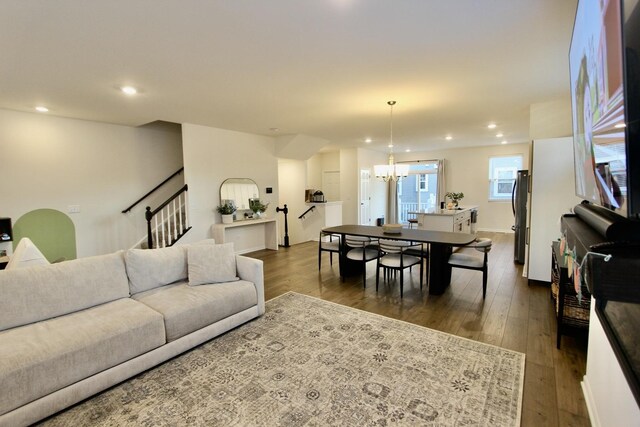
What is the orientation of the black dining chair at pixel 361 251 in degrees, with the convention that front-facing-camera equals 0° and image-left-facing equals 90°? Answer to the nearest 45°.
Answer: approximately 225°

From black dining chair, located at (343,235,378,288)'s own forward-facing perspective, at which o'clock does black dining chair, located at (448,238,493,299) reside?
black dining chair, located at (448,238,493,299) is roughly at 2 o'clock from black dining chair, located at (343,235,378,288).

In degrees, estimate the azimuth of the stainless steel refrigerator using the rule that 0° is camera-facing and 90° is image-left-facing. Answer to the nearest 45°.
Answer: approximately 90°

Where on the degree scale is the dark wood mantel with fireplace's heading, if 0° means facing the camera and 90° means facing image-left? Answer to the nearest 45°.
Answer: approximately 90°

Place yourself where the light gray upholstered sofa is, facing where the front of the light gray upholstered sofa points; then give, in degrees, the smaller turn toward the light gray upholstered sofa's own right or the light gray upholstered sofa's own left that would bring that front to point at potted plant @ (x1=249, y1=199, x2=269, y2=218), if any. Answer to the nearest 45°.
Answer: approximately 90° to the light gray upholstered sofa's own left

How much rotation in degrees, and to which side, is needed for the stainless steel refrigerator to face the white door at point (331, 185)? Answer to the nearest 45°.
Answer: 0° — it already faces it

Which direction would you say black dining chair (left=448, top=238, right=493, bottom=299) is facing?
to the viewer's left

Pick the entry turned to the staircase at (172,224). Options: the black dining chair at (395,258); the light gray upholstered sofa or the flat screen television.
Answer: the flat screen television

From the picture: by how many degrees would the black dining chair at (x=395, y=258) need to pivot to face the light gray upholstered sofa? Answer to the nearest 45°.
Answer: approximately 180°

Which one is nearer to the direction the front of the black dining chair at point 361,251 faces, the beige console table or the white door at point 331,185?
the white door

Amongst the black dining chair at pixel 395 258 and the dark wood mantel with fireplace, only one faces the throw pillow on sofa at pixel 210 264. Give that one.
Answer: the dark wood mantel with fireplace

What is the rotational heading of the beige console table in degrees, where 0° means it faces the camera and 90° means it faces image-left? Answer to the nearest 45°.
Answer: approximately 315°
